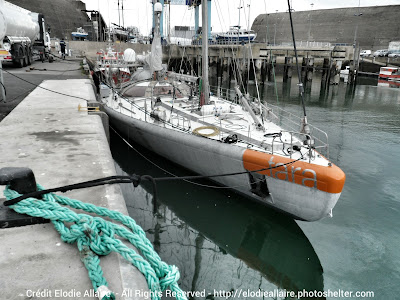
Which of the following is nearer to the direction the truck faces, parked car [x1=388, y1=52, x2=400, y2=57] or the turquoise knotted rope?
the parked car

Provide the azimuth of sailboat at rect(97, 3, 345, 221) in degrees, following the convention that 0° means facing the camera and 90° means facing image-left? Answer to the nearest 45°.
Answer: approximately 315°

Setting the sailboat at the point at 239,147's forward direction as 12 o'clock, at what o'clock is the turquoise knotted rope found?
The turquoise knotted rope is roughly at 2 o'clock from the sailboat.

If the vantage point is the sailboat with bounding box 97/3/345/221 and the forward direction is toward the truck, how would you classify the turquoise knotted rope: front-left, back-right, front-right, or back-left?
back-left

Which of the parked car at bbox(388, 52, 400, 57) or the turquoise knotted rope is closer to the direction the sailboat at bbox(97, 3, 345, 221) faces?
the turquoise knotted rope

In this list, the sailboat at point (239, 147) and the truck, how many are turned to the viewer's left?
0

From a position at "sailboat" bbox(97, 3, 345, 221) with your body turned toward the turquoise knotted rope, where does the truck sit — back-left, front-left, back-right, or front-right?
back-right

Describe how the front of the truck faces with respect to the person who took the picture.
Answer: facing away from the viewer and to the right of the viewer
